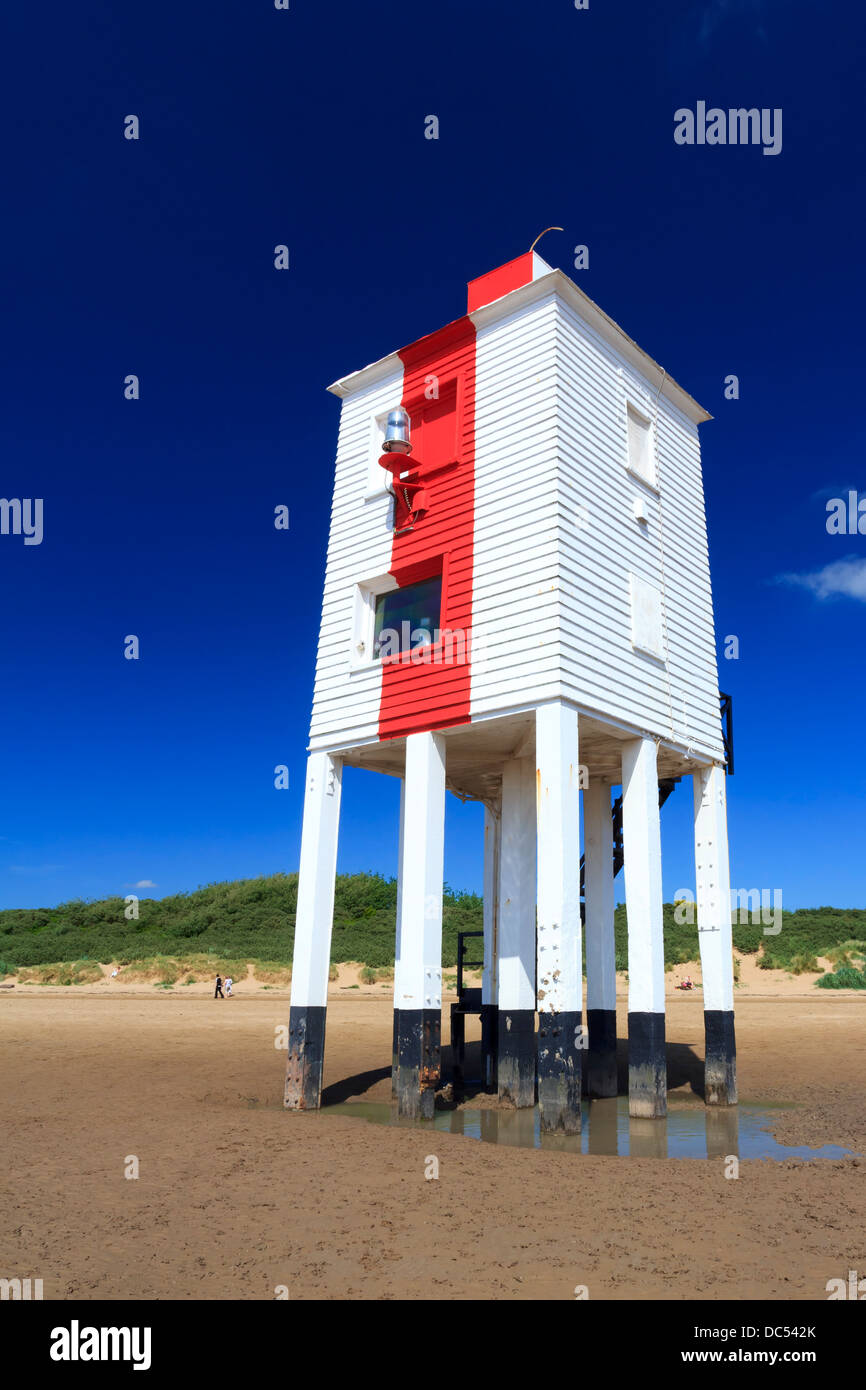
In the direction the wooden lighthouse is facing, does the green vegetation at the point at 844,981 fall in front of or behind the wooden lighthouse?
behind

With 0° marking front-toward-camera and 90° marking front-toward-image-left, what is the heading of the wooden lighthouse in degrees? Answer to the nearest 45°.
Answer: approximately 45°
